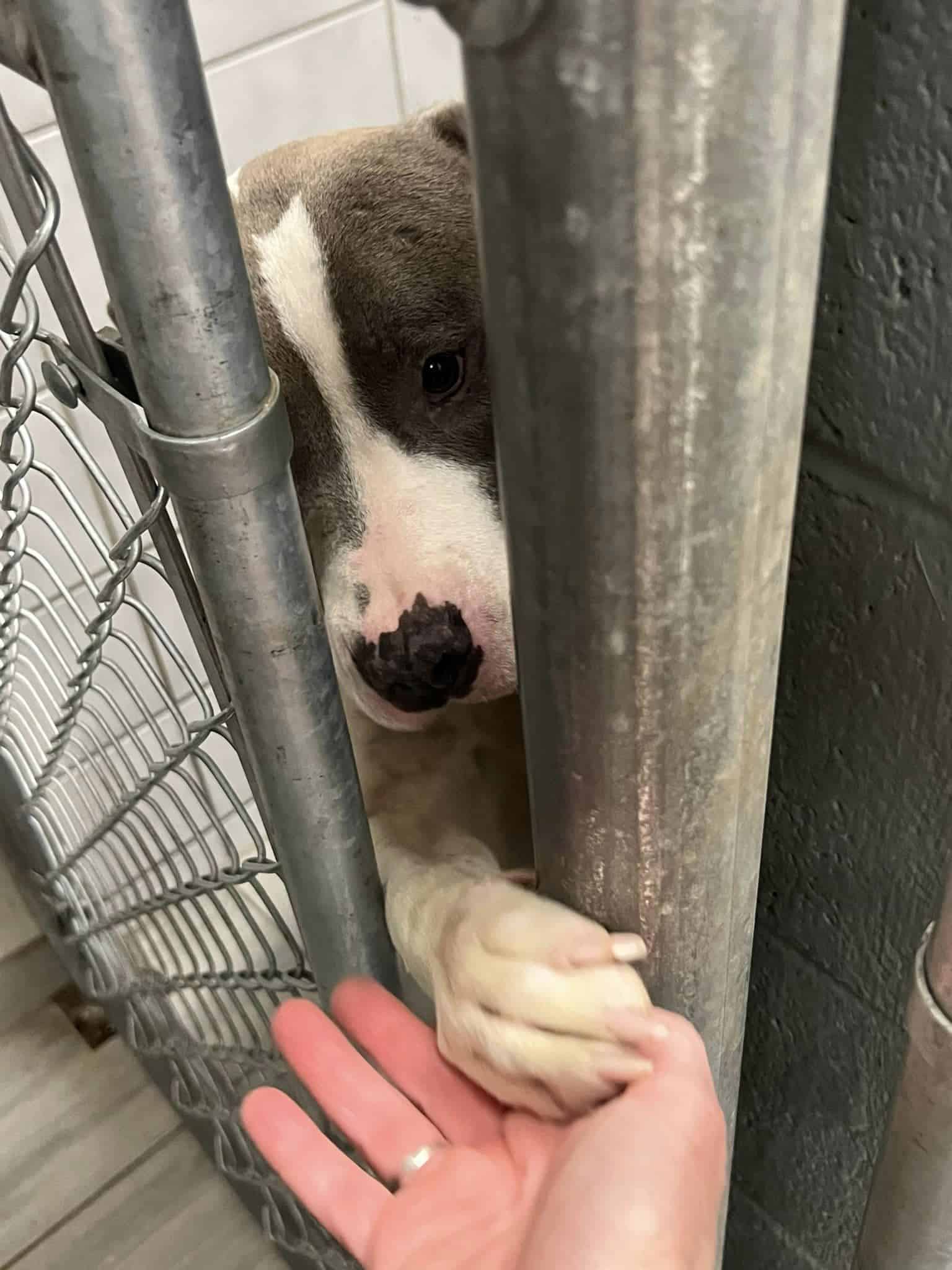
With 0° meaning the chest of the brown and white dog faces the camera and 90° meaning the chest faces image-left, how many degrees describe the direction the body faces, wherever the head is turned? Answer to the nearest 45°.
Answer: approximately 0°
